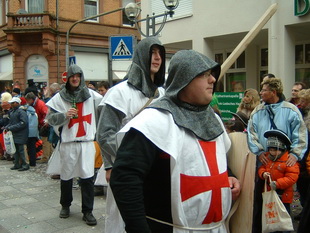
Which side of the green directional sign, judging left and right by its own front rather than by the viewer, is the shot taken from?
front

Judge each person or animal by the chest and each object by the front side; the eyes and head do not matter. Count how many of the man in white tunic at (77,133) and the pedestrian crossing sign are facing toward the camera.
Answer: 2

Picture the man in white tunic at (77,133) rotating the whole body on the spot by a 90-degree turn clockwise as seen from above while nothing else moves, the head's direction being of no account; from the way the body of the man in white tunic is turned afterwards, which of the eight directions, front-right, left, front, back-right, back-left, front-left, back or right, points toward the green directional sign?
back-right

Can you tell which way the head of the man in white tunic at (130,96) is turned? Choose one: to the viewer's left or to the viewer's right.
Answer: to the viewer's right

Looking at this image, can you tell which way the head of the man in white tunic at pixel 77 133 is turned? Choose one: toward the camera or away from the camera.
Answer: toward the camera

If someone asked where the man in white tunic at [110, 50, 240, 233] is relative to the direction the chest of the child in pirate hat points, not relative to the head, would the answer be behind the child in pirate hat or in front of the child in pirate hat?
in front

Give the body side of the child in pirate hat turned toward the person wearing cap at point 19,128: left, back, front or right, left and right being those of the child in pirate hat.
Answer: right

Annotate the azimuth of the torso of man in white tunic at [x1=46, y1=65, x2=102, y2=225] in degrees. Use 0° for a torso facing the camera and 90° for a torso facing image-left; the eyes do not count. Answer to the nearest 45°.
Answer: approximately 0°

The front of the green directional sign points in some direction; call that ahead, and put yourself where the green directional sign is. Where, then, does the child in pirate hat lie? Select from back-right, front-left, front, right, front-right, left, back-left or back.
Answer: front

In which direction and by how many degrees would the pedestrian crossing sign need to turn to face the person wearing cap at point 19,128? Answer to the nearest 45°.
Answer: approximately 90° to its right

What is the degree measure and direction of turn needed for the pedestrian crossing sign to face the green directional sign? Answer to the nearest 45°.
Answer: approximately 90° to its left

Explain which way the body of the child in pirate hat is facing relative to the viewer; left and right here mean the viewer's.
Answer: facing the viewer and to the left of the viewer

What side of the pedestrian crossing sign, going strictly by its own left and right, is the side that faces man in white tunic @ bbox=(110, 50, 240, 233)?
front

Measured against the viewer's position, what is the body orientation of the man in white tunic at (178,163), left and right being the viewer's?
facing the viewer and to the right of the viewer

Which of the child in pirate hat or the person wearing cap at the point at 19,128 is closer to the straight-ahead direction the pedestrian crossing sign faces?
the child in pirate hat

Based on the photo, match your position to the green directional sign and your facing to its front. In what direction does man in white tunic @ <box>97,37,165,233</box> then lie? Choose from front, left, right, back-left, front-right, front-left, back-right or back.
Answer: front

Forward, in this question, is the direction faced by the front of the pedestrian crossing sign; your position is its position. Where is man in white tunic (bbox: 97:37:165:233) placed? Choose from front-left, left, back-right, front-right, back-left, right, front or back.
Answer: front

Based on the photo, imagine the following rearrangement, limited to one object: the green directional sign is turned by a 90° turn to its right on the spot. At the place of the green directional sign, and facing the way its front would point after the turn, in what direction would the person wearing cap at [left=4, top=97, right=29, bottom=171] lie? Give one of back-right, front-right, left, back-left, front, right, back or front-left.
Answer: front
